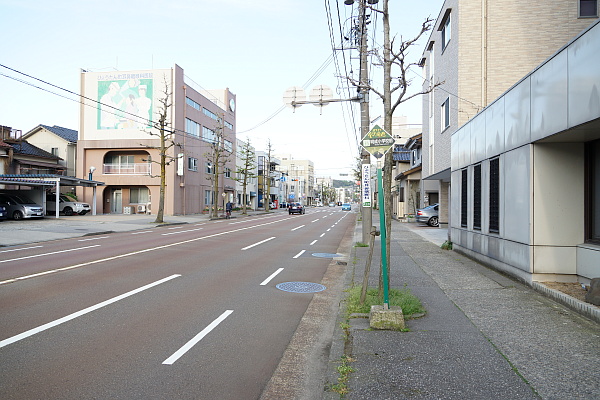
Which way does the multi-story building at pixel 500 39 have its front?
to the viewer's left

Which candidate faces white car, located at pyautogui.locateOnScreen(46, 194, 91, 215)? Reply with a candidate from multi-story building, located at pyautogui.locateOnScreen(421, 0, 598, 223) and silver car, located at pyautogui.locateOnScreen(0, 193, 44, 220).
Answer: the multi-story building

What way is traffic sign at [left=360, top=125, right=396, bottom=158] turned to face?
toward the camera

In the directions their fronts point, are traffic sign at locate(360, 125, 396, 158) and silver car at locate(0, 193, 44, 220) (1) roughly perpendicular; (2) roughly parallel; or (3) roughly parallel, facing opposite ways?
roughly perpendicular

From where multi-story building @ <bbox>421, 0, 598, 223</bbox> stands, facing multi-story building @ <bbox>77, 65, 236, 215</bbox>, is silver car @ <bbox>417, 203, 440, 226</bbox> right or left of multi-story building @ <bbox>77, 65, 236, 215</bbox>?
right

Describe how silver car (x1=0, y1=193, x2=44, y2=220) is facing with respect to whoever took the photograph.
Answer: facing the viewer and to the right of the viewer

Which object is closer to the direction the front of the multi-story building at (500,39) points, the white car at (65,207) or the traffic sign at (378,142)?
the white car

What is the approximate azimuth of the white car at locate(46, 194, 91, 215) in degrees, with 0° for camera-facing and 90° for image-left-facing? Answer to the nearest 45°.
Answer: approximately 315°

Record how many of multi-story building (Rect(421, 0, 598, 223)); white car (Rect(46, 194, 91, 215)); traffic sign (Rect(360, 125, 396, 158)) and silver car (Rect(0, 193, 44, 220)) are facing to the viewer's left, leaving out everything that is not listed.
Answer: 1

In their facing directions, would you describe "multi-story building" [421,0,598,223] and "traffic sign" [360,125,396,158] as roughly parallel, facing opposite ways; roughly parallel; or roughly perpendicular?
roughly perpendicular

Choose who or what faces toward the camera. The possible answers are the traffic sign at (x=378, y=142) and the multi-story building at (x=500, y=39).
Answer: the traffic sign

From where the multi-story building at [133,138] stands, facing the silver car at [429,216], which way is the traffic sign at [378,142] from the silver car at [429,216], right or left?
right

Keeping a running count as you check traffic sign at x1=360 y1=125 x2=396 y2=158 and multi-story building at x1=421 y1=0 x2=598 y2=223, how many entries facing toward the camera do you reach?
1
